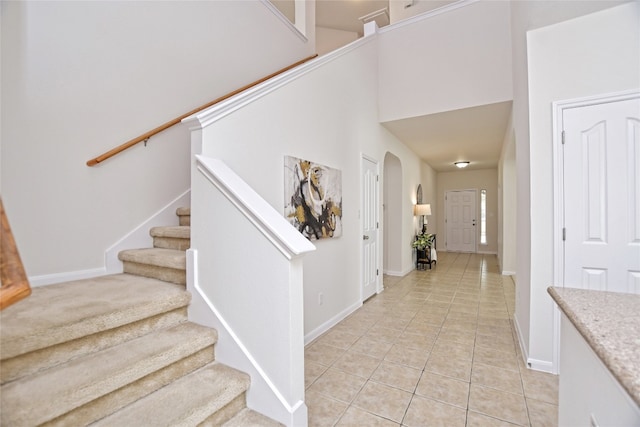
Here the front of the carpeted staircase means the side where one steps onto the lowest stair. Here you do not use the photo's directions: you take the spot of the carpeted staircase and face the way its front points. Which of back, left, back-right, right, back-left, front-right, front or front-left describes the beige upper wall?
left

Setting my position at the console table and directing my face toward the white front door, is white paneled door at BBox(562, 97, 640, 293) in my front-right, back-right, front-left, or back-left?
back-right

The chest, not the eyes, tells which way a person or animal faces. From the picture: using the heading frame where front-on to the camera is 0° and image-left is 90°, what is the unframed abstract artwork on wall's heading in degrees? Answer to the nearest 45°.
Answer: approximately 315°

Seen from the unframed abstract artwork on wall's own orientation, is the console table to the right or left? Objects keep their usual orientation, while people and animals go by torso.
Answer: on its left

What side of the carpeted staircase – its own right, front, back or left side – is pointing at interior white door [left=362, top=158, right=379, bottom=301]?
left

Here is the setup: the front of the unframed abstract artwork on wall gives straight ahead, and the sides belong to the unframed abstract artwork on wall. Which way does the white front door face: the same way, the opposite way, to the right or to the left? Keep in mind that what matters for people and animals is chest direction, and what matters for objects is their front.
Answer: to the right

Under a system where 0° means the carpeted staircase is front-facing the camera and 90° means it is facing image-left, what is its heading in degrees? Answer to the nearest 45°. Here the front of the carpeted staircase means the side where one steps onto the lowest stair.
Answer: approximately 315°

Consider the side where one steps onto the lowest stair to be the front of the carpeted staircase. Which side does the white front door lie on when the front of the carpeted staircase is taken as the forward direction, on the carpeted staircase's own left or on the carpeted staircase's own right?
on the carpeted staircase's own left

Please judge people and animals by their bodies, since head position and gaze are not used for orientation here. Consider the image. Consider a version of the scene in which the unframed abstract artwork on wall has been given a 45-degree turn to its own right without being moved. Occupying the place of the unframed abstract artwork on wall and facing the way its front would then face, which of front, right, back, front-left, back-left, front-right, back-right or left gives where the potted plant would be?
back-left

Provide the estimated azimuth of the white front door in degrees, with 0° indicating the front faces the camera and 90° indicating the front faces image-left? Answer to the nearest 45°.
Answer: approximately 0°
